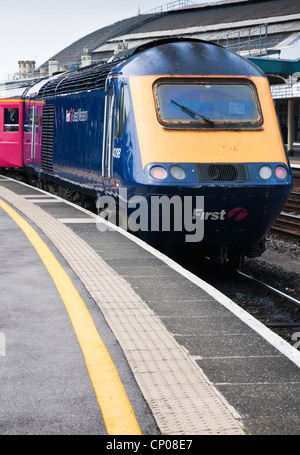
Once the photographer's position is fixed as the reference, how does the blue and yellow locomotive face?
facing the viewer and to the right of the viewer
